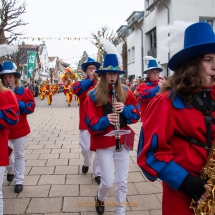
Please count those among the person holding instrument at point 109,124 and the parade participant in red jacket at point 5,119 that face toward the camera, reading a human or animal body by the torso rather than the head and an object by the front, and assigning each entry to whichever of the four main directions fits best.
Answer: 2

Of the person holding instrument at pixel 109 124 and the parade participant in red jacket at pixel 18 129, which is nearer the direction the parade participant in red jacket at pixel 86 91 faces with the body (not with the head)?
the person holding instrument

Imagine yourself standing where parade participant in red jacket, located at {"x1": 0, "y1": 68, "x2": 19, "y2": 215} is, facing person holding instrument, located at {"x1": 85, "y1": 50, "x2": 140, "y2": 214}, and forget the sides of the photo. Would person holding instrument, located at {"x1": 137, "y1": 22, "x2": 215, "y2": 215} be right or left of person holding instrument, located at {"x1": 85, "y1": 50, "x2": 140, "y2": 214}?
right

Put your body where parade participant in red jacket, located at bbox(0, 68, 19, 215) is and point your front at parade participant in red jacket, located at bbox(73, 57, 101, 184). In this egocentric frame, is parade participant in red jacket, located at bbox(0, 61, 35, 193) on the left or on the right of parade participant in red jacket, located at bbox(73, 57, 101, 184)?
left

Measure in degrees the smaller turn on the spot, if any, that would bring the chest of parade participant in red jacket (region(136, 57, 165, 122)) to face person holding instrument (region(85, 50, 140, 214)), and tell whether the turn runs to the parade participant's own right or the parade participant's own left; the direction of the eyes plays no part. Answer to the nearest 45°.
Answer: approximately 45° to the parade participant's own right

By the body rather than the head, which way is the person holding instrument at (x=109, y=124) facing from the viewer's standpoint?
toward the camera

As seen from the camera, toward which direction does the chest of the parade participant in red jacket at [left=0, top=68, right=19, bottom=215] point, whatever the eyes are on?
toward the camera

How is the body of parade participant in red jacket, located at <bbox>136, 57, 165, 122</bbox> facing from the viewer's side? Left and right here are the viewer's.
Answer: facing the viewer and to the right of the viewer

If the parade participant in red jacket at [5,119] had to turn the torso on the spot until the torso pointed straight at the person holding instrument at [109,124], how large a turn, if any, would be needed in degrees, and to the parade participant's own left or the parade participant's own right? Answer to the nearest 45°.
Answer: approximately 90° to the parade participant's own left
